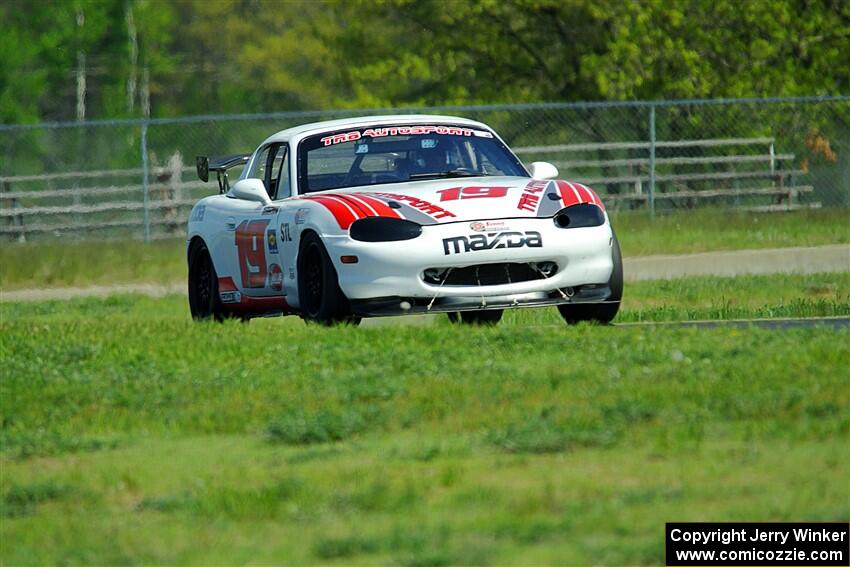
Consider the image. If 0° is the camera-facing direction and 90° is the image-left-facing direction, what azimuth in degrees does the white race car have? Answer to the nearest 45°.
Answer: approximately 315°

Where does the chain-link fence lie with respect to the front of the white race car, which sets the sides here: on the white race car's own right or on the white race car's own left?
on the white race car's own left
